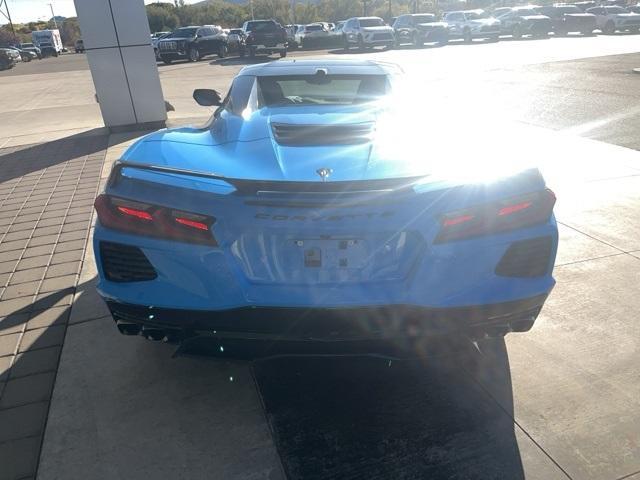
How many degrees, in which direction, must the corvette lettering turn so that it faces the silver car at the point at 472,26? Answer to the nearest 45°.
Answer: approximately 180°

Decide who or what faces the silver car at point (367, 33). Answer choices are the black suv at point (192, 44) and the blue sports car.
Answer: the blue sports car

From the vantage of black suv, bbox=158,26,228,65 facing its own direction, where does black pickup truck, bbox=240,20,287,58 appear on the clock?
black pickup truck, bbox=240,20,287,58 is roughly at 8 o'clock from black suv, bbox=158,26,228,65.

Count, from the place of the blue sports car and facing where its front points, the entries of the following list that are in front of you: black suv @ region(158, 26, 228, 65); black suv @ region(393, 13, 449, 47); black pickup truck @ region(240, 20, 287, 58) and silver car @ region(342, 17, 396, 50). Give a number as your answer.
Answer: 4

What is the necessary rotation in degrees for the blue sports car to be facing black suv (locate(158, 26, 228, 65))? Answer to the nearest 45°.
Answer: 0° — it already faces it

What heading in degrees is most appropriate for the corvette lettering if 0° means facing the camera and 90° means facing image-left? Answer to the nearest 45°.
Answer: approximately 0°

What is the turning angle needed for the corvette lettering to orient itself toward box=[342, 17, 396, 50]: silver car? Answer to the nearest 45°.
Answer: approximately 180°

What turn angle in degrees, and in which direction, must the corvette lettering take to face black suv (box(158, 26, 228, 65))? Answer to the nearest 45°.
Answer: approximately 180°

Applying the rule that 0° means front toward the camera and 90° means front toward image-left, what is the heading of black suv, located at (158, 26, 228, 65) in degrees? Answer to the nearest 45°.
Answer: approximately 45°

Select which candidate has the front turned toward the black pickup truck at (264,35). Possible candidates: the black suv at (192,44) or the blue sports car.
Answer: the blue sports car

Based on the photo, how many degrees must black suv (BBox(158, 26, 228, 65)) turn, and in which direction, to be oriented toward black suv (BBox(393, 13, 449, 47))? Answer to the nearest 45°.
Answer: approximately 135° to its left

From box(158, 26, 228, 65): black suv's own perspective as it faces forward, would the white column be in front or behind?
in front

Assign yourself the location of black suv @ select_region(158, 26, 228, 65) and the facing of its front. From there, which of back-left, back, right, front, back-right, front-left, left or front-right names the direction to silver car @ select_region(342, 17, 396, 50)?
back-left

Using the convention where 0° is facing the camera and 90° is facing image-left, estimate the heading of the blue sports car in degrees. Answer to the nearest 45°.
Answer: approximately 180°

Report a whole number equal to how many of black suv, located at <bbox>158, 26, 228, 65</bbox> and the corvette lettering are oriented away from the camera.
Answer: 0

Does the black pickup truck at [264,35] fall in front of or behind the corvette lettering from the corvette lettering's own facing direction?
behind
